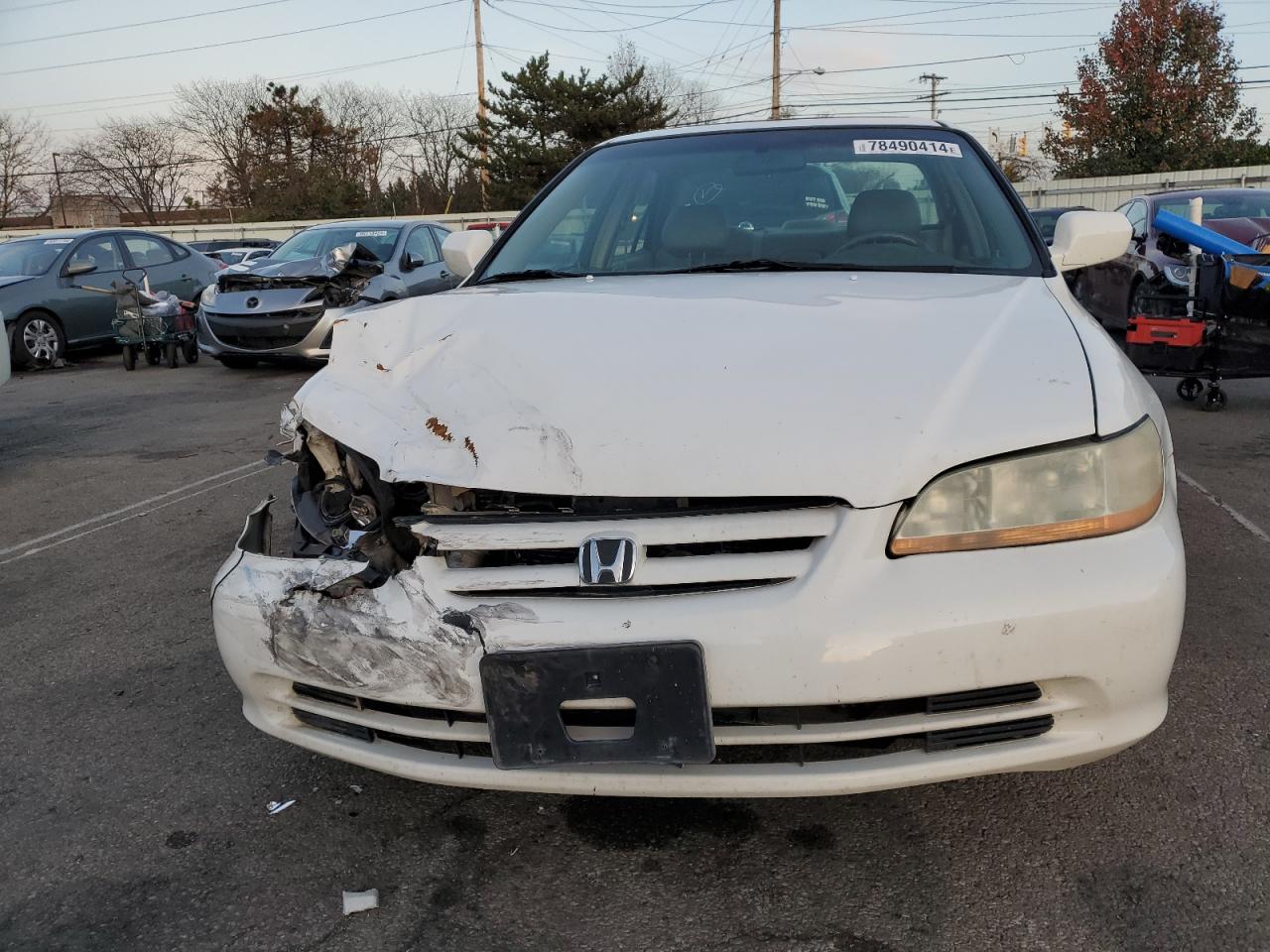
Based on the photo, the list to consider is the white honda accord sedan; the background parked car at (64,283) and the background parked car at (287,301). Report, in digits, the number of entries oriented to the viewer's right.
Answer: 0

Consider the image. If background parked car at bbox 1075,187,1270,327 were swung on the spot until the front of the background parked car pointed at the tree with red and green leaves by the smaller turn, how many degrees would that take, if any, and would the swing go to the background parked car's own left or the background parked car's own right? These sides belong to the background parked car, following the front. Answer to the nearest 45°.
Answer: approximately 135° to the background parked car's own left

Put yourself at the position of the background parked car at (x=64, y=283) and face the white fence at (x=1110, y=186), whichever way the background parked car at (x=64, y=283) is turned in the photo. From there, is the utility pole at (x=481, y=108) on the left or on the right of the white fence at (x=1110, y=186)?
left

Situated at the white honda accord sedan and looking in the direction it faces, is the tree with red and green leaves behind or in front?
behind

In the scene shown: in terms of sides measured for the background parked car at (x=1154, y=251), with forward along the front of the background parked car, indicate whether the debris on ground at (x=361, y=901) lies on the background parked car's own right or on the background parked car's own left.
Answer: on the background parked car's own right

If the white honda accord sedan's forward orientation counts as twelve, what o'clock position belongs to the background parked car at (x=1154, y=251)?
The background parked car is roughly at 7 o'clock from the white honda accord sedan.

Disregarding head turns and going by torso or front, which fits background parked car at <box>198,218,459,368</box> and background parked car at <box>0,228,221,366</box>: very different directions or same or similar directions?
same or similar directions

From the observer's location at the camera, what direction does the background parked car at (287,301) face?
facing the viewer and to the left of the viewer

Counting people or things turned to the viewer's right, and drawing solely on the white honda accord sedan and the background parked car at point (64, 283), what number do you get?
0

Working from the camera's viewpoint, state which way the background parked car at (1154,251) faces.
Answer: facing the viewer and to the right of the viewer

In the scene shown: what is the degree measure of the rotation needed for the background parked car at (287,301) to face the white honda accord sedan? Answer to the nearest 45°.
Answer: approximately 45° to its left

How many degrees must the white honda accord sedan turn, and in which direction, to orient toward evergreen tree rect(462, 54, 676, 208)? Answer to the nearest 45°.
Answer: approximately 180°

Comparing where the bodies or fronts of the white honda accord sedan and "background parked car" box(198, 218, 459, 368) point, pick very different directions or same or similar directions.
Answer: same or similar directions

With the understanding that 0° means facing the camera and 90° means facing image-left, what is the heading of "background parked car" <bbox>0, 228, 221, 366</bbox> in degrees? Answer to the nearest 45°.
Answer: approximately 45°

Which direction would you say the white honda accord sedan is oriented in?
toward the camera
